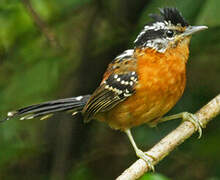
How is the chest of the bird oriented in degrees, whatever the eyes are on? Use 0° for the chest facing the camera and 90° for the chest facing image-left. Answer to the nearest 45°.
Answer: approximately 270°
